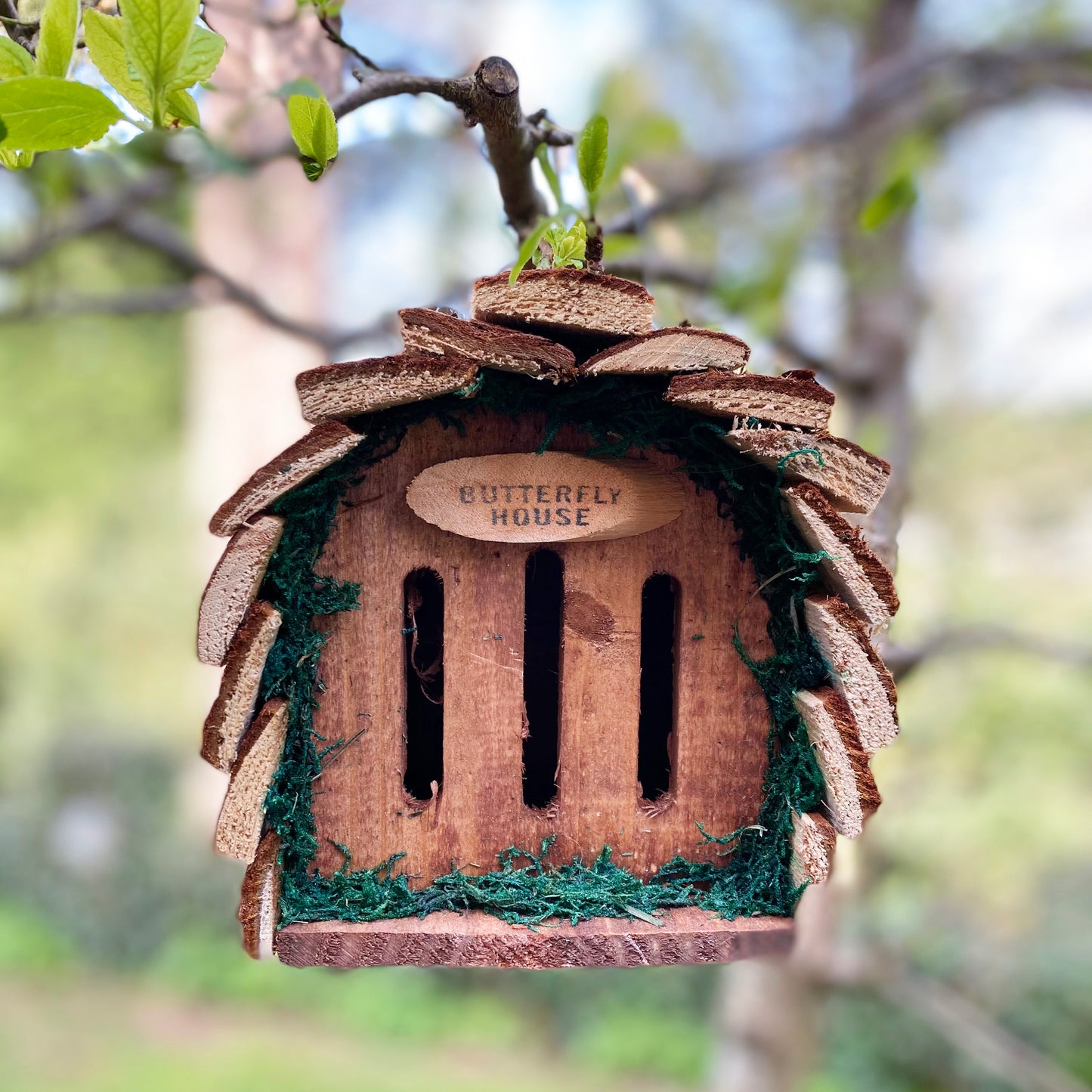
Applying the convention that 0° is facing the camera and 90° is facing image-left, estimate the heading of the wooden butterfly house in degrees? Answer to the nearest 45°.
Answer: approximately 0°

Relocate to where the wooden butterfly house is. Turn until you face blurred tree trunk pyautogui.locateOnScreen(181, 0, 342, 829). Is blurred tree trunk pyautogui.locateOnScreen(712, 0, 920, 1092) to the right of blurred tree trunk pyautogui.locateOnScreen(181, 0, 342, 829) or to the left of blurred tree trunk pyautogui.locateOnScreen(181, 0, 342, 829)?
right

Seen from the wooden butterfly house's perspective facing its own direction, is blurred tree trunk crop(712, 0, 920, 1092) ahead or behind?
behind

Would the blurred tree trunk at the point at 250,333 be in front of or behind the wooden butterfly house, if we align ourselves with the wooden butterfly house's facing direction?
behind
